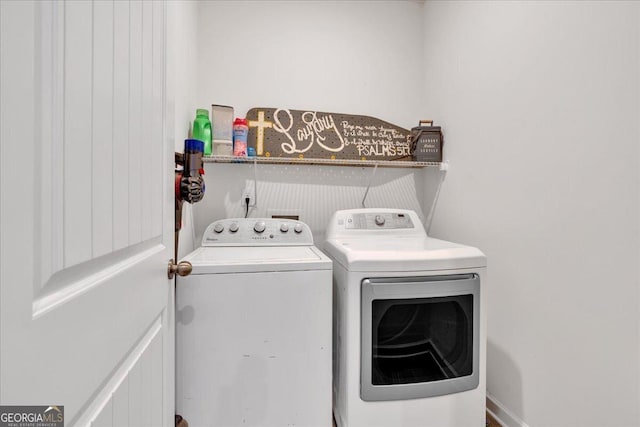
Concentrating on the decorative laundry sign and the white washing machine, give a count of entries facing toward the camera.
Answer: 2

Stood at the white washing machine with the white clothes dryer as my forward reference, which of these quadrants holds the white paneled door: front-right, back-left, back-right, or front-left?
back-right

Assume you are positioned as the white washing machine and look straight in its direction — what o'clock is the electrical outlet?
The electrical outlet is roughly at 6 o'clock from the white washing machine.
